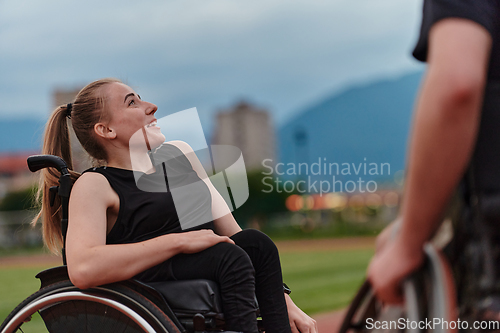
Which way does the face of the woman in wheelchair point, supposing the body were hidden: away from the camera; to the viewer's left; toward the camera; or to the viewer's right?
to the viewer's right

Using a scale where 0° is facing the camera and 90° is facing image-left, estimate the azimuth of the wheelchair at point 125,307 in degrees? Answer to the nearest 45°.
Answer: approximately 270°
